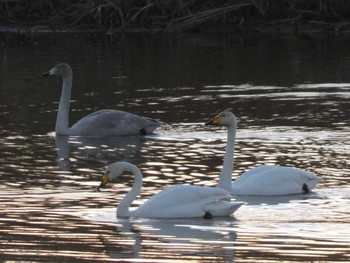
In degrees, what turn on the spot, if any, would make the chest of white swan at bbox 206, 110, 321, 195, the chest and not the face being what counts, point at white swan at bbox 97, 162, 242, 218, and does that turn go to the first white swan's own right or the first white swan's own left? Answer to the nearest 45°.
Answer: approximately 45° to the first white swan's own left

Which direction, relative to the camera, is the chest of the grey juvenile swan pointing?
to the viewer's left

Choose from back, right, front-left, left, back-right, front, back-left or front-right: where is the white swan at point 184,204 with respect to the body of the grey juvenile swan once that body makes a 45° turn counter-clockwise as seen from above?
front-left

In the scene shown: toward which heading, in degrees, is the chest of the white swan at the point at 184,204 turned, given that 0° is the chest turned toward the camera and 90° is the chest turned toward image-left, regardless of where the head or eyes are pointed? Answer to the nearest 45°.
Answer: approximately 90°

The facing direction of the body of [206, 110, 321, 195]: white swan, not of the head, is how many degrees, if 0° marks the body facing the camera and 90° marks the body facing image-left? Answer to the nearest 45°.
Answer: approximately 90°

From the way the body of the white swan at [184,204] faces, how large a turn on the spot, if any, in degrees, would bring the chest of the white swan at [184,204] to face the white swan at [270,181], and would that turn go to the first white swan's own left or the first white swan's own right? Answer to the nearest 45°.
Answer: approximately 135° to the first white swan's own right
